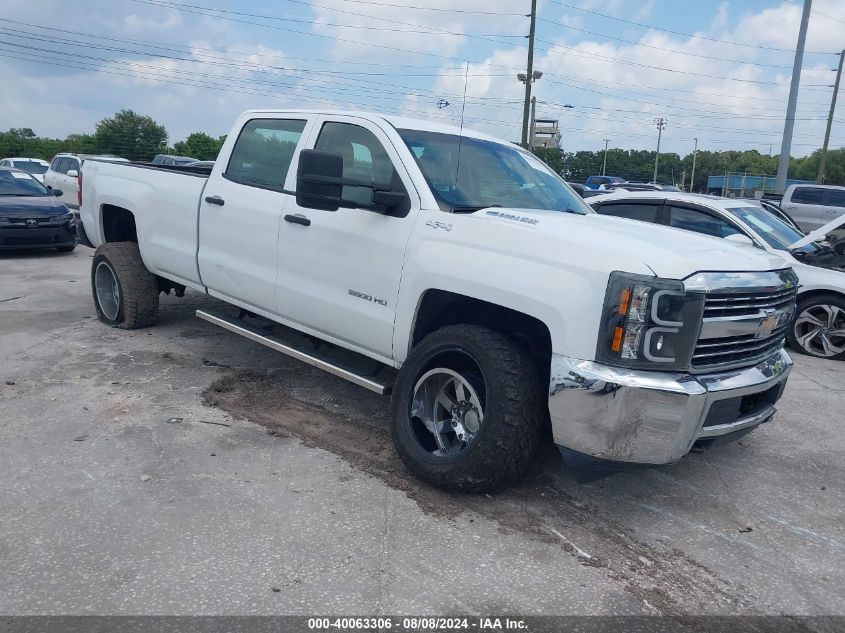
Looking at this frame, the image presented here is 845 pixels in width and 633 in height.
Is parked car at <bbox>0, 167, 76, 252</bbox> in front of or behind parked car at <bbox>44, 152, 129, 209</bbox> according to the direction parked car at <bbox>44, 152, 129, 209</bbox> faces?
in front

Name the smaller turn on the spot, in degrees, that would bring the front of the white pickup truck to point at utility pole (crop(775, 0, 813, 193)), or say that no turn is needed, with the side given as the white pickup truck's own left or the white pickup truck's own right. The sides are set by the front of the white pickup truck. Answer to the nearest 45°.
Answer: approximately 90° to the white pickup truck's own left

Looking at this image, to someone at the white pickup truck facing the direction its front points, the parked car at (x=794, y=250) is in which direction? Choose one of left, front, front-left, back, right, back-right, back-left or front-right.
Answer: left

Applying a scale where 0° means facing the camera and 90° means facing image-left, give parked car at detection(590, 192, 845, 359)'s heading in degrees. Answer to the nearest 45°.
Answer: approximately 315°

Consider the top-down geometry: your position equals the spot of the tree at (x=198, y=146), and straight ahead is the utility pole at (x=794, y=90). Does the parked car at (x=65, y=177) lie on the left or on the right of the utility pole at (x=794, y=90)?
right

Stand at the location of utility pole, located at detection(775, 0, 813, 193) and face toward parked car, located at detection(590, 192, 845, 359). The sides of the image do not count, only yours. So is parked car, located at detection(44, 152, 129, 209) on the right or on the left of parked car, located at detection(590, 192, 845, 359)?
right

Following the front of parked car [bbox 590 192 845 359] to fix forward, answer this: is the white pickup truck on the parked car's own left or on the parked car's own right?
on the parked car's own right

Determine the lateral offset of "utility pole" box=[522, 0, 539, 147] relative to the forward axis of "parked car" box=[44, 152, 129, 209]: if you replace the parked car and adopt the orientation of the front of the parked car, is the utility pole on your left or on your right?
on your left

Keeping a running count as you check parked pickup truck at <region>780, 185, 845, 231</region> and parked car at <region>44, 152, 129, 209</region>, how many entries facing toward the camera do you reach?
1
